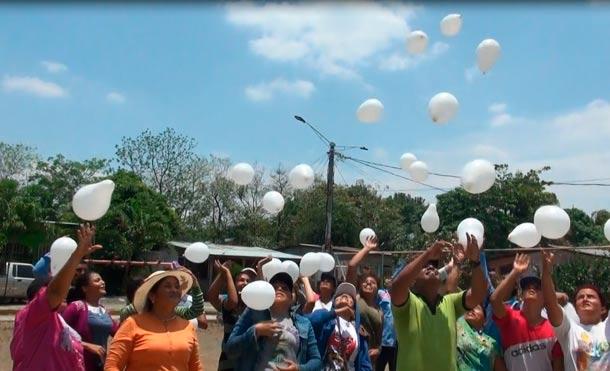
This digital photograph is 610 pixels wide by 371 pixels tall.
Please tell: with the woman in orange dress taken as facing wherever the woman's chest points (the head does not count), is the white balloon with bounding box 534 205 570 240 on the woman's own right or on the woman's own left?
on the woman's own left

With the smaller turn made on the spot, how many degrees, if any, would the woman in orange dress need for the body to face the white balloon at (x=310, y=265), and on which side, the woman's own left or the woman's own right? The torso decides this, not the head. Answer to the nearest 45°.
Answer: approximately 90° to the woman's own left

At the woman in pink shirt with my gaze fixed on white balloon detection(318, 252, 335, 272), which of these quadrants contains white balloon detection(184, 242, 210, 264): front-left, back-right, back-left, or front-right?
front-left

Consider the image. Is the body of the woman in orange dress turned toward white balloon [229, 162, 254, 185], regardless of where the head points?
no

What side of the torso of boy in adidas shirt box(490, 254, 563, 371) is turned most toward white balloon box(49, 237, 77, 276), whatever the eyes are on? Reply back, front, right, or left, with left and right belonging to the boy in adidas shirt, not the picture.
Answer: right

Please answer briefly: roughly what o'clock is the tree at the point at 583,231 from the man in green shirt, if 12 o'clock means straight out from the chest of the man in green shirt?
The tree is roughly at 8 o'clock from the man in green shirt.

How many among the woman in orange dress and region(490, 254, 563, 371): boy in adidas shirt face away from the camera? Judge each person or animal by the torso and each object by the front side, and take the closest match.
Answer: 0

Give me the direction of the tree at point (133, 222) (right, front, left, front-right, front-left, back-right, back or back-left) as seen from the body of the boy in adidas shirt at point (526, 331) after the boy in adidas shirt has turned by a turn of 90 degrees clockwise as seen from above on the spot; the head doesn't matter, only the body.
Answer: front-right

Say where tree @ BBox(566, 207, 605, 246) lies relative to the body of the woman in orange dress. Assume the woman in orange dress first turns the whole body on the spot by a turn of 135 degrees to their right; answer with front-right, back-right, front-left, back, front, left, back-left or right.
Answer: back-right

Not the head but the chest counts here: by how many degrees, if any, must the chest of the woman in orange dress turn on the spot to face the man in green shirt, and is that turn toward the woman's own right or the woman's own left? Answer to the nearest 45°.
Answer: approximately 45° to the woman's own left

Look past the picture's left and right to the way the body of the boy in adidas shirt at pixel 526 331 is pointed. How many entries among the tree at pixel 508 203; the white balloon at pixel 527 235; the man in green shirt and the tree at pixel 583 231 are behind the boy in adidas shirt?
3

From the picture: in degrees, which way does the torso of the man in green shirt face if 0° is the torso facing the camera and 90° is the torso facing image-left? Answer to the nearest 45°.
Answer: approximately 315°

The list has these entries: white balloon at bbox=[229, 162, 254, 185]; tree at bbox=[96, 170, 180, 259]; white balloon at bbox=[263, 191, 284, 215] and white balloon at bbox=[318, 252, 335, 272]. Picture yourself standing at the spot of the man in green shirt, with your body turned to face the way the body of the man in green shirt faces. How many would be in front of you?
0

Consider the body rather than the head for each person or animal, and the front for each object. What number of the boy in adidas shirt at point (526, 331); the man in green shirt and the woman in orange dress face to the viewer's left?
0

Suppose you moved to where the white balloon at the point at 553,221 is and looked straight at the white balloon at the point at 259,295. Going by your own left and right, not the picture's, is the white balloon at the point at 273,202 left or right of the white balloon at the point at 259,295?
right

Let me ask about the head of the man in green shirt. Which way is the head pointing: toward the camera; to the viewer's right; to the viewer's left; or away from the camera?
toward the camera

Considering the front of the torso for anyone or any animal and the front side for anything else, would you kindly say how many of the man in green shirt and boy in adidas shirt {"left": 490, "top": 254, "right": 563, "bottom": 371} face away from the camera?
0

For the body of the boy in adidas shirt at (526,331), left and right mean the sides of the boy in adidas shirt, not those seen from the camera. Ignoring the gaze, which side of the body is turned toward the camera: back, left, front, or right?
front
